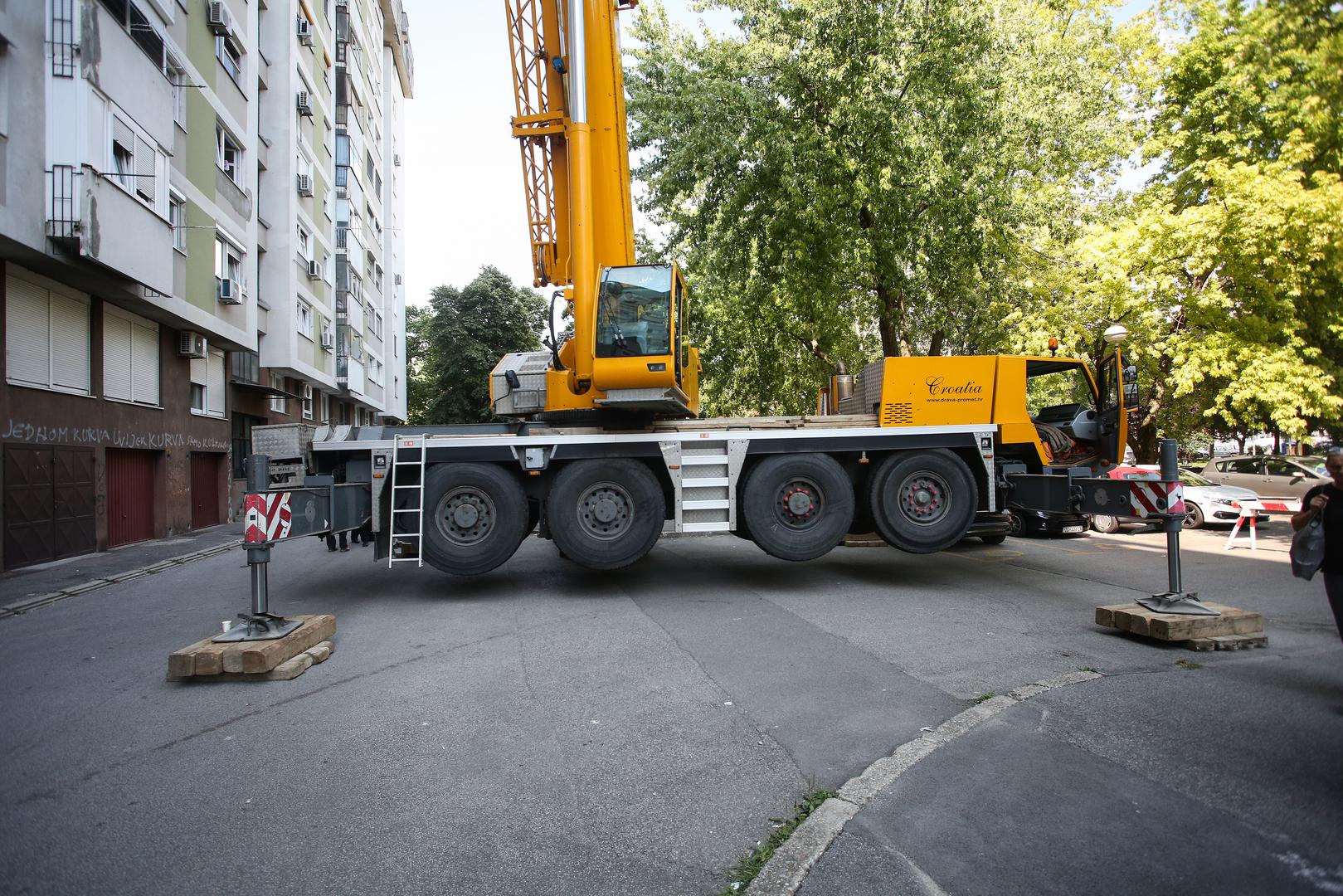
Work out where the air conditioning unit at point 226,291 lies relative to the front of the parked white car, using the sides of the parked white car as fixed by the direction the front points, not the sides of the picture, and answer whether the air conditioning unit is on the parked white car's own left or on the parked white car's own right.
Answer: on the parked white car's own right

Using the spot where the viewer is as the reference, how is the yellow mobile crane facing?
facing to the right of the viewer

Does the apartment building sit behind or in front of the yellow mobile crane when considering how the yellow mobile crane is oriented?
behind

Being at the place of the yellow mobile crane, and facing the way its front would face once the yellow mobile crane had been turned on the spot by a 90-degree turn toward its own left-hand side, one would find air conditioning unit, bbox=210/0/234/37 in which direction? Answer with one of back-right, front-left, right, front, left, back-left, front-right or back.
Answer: front-left

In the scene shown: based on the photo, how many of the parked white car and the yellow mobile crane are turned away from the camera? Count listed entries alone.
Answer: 0

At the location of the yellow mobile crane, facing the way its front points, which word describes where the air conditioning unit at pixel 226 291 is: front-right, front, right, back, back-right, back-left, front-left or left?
back-left

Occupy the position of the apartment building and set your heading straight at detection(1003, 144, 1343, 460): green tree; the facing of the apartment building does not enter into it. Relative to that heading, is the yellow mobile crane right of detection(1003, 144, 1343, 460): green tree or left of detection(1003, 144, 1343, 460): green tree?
right

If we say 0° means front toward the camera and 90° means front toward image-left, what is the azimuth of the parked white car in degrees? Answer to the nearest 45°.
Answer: approximately 315°

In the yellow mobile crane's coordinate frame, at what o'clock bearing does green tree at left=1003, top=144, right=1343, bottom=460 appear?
The green tree is roughly at 11 o'clock from the yellow mobile crane.
